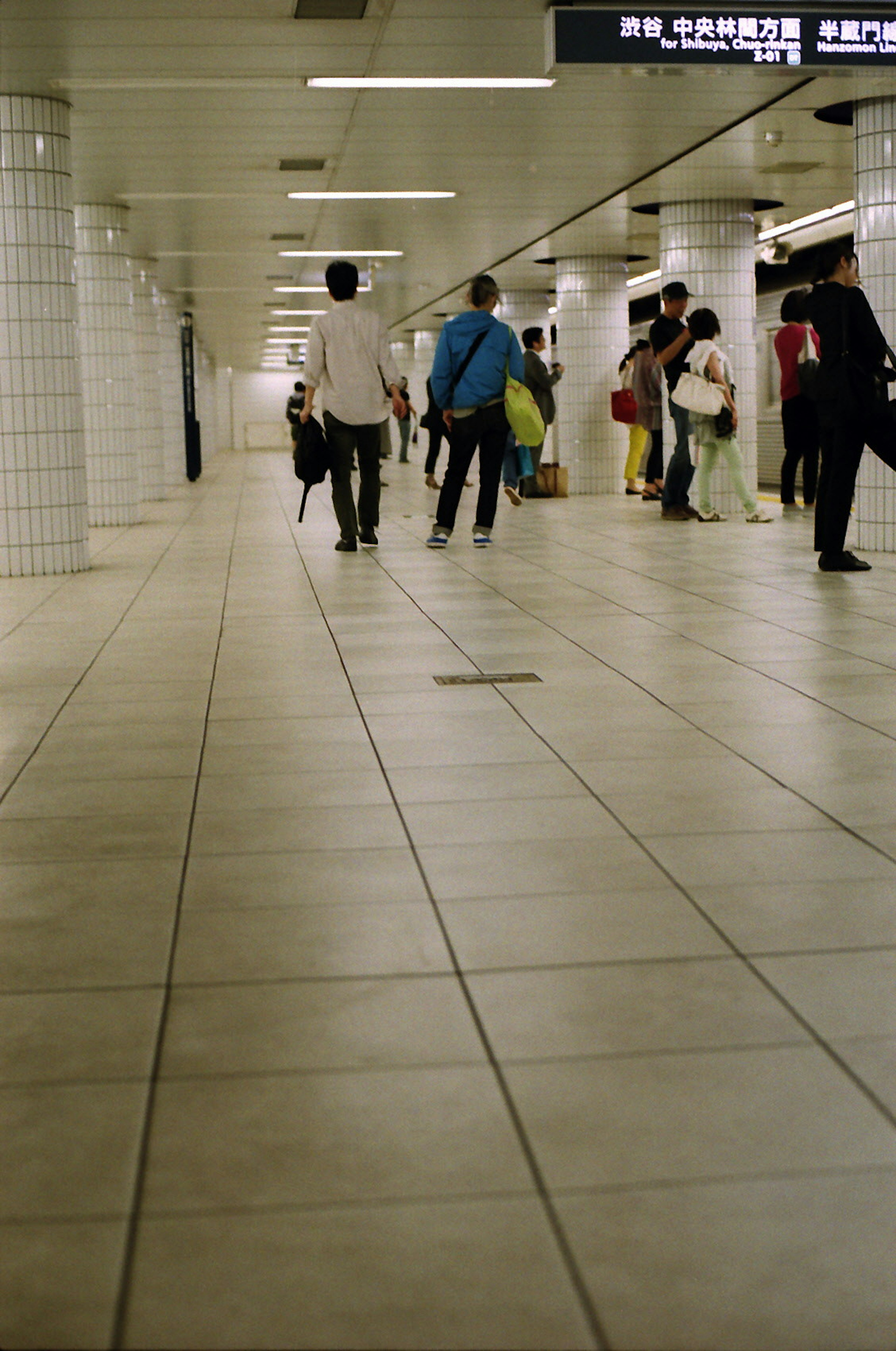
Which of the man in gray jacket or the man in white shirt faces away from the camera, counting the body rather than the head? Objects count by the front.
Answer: the man in white shirt

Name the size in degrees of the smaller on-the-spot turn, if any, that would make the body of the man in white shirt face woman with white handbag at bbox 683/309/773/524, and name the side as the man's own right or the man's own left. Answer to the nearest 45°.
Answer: approximately 45° to the man's own right

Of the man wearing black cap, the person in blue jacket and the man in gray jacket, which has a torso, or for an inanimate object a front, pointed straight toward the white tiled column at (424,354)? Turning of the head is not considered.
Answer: the person in blue jacket

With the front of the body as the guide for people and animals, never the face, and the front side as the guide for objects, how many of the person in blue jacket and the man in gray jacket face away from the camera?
1

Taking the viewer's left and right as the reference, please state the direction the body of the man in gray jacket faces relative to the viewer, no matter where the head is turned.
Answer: facing to the right of the viewer

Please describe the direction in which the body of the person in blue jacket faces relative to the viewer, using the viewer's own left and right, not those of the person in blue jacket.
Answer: facing away from the viewer

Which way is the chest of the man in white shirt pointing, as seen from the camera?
away from the camera
